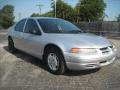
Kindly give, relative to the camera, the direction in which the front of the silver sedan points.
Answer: facing the viewer and to the right of the viewer
